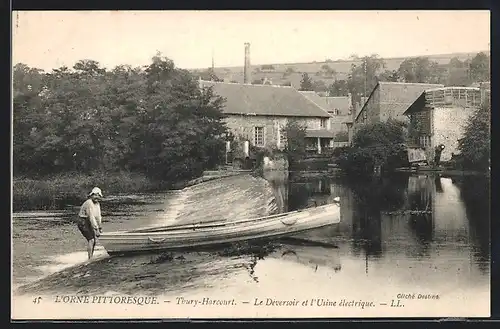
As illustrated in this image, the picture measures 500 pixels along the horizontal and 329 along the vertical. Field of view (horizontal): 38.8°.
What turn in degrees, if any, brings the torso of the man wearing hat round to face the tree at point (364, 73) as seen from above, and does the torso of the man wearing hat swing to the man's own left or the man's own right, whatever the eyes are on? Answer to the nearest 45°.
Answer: approximately 45° to the man's own left

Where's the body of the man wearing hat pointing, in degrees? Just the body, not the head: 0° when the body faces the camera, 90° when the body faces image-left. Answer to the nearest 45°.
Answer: approximately 315°

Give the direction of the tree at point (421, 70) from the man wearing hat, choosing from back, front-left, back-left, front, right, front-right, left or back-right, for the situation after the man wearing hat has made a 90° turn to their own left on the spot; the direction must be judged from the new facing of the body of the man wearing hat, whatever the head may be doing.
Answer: front-right

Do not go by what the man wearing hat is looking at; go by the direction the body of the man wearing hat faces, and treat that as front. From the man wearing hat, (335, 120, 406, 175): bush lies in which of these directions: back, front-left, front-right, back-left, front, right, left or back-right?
front-left

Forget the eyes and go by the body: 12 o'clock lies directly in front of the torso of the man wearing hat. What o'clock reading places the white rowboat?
The white rowboat is roughly at 11 o'clock from the man wearing hat.
